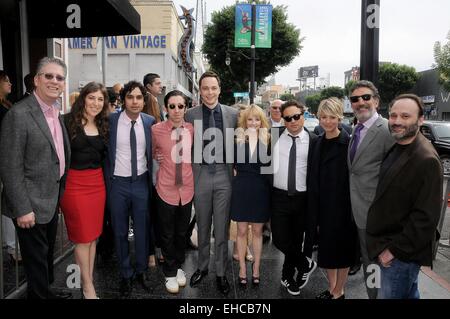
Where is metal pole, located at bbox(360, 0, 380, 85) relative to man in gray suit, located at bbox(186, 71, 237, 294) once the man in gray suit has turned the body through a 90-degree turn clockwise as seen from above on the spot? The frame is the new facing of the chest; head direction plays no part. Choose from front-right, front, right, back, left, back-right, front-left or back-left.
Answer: back

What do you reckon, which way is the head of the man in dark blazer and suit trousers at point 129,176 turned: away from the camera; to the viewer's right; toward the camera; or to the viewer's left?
toward the camera

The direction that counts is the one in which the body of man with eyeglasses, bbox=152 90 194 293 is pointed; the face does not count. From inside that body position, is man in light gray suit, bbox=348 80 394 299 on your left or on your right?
on your left

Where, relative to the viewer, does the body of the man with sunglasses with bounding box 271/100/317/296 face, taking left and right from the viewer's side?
facing the viewer

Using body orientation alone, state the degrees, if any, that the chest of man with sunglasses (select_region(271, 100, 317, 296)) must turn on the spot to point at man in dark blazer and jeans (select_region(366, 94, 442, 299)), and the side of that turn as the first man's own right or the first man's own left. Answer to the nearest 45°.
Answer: approximately 45° to the first man's own left

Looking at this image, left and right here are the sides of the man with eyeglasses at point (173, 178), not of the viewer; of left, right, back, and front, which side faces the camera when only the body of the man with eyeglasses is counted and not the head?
front

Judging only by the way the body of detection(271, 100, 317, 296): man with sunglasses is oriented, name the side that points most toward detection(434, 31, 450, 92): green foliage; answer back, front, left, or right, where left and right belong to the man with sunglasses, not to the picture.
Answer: back

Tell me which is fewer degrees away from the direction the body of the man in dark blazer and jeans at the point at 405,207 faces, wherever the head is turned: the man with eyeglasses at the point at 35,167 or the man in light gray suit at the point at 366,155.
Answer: the man with eyeglasses

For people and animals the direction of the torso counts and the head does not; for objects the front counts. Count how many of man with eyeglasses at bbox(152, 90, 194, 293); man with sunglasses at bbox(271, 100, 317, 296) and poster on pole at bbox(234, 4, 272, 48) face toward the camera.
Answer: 3

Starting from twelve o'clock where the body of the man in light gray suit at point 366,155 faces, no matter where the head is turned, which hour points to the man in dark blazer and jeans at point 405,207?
The man in dark blazer and jeans is roughly at 10 o'clock from the man in light gray suit.

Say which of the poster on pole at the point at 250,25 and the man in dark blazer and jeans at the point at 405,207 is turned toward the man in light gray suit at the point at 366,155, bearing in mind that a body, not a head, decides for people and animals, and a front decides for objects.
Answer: the poster on pole

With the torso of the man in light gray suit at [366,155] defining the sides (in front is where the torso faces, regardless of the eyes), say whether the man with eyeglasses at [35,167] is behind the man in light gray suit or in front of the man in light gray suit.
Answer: in front

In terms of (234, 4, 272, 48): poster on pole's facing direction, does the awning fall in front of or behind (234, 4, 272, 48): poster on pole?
in front

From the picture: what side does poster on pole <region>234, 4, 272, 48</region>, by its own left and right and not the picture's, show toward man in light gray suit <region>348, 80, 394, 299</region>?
front

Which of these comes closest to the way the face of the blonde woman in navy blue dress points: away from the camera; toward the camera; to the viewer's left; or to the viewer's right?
toward the camera

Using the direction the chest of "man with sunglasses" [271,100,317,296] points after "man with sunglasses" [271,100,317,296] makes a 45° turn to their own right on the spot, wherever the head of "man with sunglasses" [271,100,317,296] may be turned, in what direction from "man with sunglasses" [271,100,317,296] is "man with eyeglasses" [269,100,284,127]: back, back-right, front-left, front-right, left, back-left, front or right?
back-right

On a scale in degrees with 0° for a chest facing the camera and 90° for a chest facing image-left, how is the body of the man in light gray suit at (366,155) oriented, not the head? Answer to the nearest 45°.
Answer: approximately 45°

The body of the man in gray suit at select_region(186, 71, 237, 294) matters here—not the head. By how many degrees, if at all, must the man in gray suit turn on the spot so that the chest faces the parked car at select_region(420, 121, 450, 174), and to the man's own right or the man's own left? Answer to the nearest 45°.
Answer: approximately 135° to the man's own left

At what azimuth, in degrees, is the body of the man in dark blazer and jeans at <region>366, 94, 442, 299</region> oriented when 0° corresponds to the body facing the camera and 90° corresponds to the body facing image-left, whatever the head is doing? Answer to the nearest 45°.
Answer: approximately 45°

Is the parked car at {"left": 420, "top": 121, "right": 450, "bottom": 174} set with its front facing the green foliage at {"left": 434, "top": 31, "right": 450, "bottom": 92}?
no

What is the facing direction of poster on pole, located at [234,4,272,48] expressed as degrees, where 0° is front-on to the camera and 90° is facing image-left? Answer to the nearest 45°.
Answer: approximately 0°
